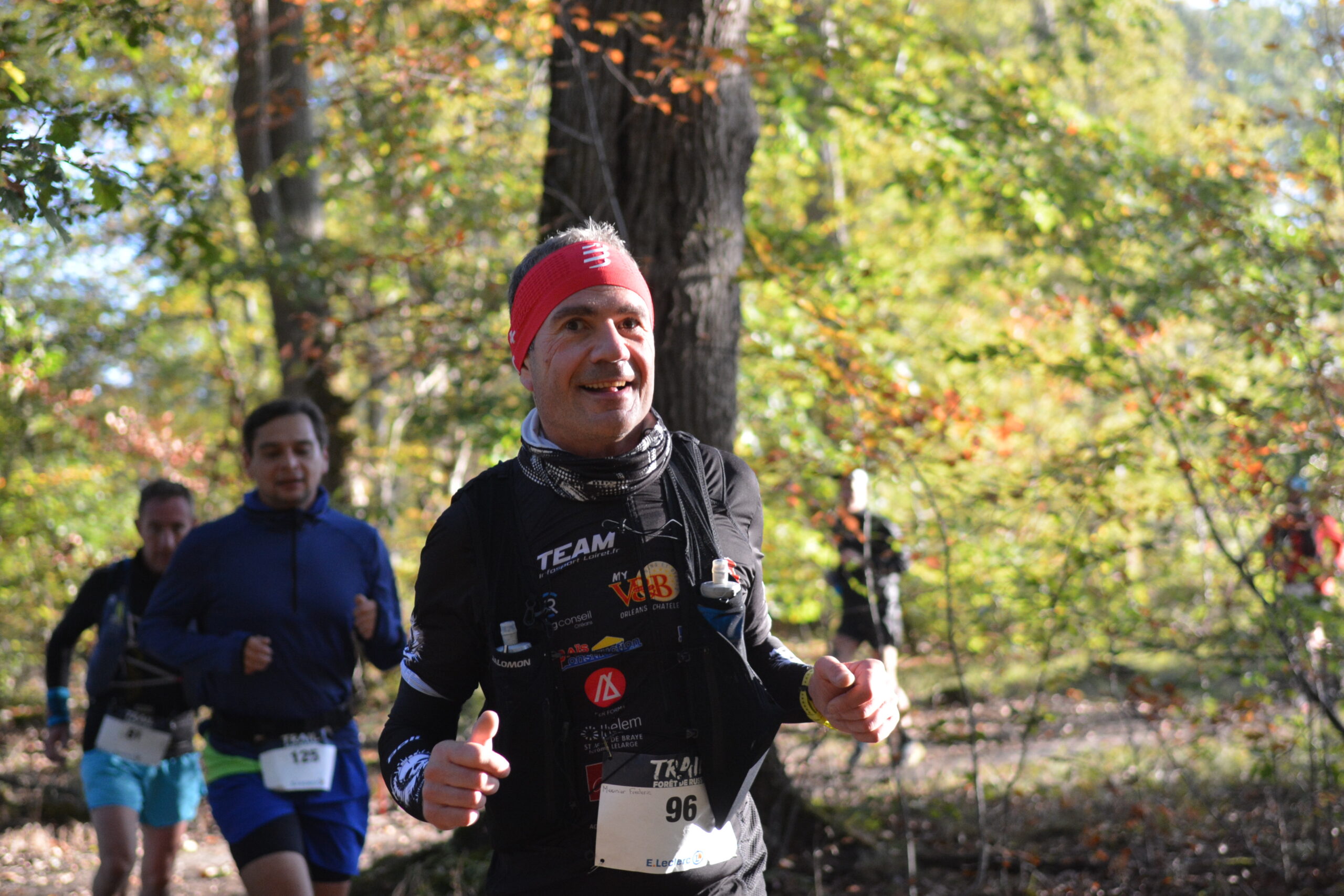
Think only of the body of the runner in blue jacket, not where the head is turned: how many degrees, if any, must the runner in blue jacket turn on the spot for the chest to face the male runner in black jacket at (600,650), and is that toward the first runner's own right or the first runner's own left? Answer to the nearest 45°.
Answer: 0° — they already face them

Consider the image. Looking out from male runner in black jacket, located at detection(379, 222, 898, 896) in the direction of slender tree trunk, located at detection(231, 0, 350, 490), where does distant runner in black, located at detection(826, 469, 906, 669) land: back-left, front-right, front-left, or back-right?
front-right

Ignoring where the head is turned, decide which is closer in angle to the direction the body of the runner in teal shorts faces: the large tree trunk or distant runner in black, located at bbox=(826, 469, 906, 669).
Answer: the large tree trunk

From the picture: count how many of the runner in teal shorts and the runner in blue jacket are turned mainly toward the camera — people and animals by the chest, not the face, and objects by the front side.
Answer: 2

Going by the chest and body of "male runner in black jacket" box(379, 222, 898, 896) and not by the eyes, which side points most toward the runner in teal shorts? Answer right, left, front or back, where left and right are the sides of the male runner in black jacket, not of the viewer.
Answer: back

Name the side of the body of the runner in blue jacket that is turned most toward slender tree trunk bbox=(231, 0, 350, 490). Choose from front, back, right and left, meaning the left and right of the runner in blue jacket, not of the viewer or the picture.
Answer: back

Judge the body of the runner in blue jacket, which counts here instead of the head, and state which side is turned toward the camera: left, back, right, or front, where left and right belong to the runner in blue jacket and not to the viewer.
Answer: front

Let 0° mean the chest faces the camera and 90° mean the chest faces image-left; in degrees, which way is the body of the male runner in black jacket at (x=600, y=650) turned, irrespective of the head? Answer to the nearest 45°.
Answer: approximately 315°
